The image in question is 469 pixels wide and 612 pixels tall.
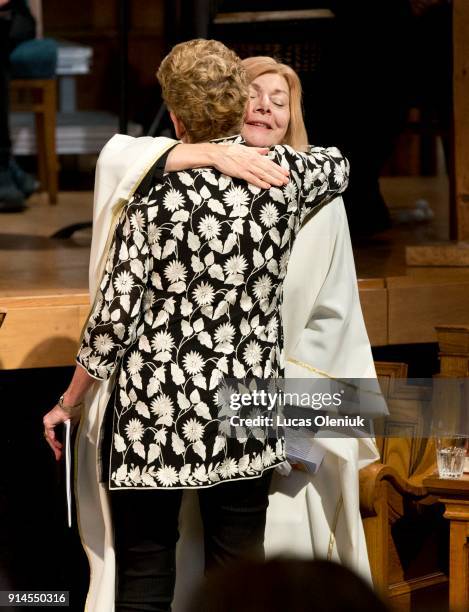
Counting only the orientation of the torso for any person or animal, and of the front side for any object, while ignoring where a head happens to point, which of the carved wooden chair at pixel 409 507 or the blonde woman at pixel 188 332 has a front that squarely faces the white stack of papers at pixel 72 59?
the blonde woman

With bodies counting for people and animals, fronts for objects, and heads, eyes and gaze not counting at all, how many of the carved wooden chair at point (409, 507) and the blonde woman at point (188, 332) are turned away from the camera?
1

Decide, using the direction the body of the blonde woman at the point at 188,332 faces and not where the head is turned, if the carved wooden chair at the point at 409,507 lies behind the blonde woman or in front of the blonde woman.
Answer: in front

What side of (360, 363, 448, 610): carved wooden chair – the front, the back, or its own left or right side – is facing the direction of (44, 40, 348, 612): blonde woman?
front

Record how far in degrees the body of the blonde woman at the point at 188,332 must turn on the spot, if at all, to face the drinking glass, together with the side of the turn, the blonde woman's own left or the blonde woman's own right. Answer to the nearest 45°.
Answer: approximately 45° to the blonde woman's own right

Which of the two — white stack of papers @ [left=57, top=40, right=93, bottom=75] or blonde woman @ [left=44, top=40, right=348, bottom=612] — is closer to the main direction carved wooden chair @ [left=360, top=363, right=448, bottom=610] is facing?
the blonde woman

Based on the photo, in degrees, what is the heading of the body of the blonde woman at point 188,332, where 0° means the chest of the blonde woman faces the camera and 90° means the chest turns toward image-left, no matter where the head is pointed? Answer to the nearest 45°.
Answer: approximately 180°
